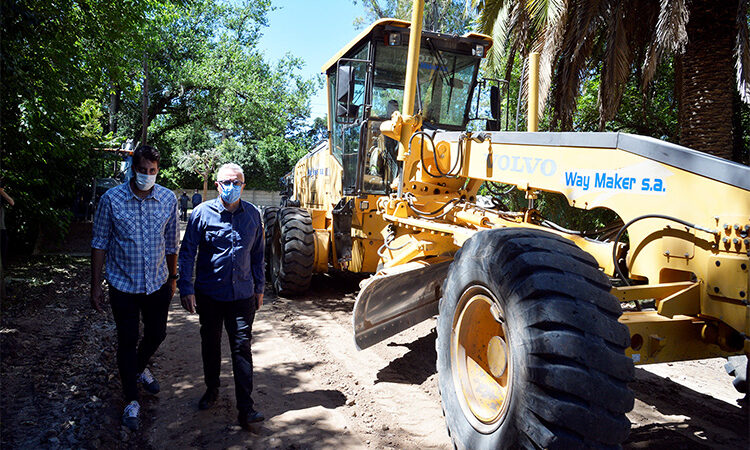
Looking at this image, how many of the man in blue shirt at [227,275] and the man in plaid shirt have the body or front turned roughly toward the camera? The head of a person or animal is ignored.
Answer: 2

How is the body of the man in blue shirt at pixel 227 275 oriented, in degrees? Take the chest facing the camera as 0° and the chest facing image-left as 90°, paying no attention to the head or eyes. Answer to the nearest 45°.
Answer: approximately 0°

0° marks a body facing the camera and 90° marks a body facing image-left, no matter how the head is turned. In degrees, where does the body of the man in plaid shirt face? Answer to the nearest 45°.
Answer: approximately 0°

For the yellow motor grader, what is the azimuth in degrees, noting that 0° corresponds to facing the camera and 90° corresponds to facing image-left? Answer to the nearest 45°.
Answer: approximately 315°

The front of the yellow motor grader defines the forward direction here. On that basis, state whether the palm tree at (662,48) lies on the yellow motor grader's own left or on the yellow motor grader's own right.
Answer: on the yellow motor grader's own left

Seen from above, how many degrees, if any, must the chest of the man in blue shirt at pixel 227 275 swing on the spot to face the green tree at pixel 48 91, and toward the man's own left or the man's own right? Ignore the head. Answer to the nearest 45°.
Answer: approximately 135° to the man's own right

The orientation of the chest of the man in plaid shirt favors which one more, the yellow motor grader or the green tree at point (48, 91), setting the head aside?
the yellow motor grader
